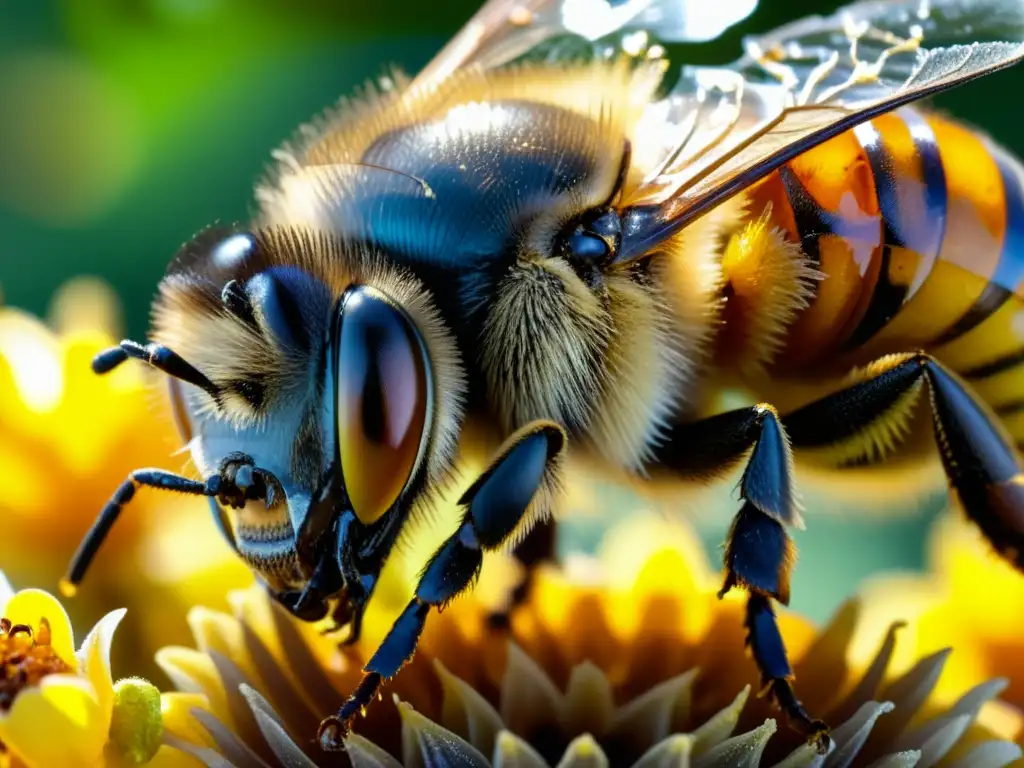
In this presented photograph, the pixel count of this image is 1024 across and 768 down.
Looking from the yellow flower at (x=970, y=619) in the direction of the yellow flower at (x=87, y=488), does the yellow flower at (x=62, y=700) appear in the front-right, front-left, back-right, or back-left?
front-left

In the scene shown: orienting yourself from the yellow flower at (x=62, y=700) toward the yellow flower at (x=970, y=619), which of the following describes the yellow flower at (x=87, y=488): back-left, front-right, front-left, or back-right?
front-left

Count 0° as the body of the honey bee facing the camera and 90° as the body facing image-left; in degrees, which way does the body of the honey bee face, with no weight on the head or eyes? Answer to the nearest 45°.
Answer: approximately 45°
